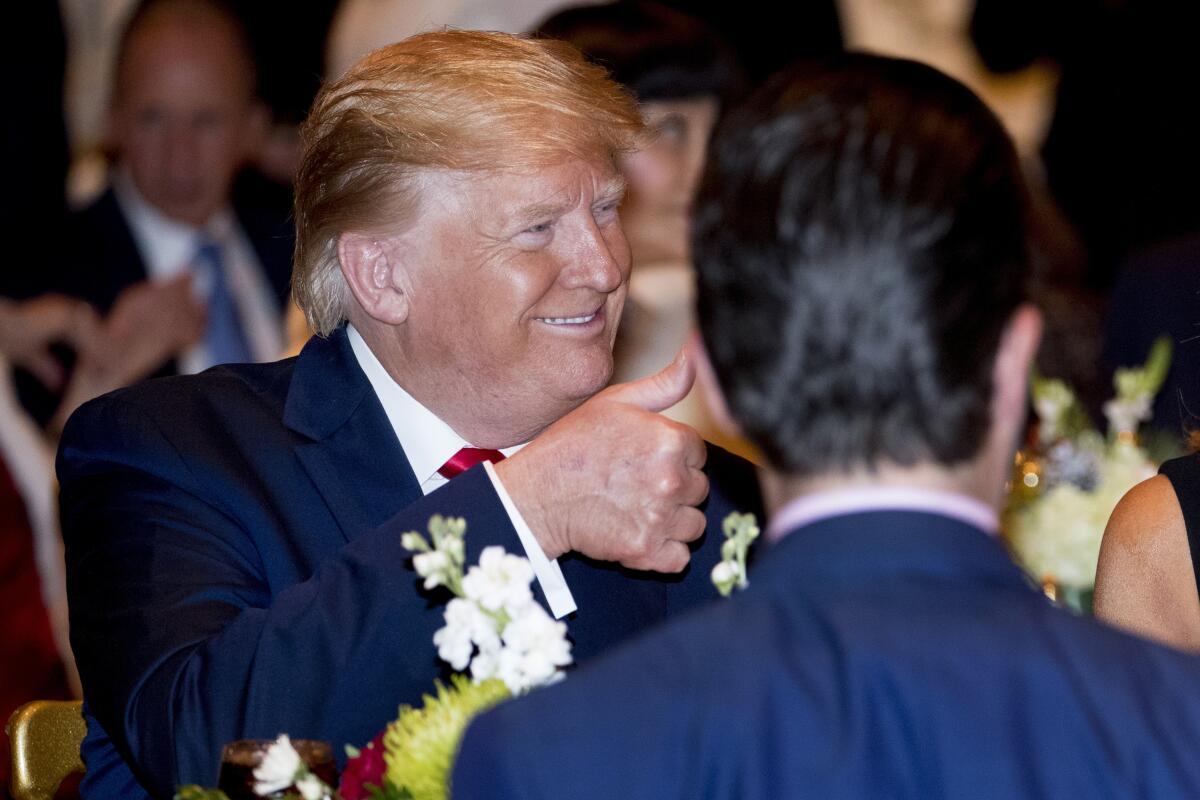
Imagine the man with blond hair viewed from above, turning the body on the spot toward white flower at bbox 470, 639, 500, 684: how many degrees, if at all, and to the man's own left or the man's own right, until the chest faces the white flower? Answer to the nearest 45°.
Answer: approximately 45° to the man's own right

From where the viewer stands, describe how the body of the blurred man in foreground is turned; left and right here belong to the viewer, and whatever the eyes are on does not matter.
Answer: facing away from the viewer

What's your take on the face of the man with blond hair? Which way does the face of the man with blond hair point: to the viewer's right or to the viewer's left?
to the viewer's right

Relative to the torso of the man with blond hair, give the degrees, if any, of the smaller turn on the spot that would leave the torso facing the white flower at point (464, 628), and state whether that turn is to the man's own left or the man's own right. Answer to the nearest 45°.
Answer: approximately 45° to the man's own right

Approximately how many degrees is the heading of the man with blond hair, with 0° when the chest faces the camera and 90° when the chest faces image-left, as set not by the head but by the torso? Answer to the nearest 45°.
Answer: approximately 315°

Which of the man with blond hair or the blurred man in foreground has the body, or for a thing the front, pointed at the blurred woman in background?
the blurred man in foreground

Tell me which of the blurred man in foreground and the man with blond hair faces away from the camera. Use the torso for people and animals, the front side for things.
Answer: the blurred man in foreground

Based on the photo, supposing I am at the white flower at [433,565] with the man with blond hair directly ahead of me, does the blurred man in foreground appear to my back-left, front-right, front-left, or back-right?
back-right

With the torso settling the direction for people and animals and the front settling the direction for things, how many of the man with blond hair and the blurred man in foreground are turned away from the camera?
1

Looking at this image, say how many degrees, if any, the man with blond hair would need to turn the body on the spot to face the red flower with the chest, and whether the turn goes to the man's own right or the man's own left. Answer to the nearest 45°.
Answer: approximately 45° to the man's own right
